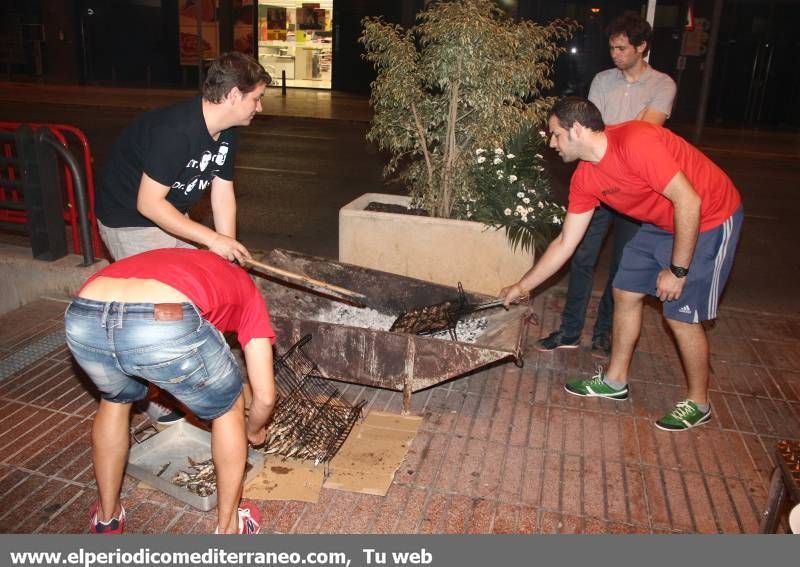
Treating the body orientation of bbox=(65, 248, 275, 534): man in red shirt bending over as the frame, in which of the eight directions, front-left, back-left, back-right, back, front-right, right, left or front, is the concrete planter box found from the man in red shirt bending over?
front

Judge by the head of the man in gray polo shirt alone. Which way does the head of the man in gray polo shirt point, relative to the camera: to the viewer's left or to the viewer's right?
to the viewer's left

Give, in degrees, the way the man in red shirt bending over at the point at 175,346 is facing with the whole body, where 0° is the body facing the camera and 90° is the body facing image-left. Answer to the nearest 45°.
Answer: approximately 225°

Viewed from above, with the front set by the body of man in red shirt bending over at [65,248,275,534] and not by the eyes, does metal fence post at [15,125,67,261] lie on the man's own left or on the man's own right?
on the man's own left

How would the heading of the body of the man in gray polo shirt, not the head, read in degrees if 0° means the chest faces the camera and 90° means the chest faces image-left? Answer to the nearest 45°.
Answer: approximately 45°

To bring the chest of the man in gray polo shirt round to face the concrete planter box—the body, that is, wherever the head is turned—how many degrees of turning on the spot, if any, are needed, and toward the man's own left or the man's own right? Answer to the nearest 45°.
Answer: approximately 45° to the man's own right

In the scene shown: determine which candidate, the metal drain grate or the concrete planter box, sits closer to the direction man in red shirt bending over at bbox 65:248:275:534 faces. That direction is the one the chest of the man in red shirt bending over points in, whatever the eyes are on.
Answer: the concrete planter box

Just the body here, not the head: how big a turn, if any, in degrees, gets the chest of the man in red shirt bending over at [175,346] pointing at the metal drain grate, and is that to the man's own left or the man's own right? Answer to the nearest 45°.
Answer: approximately 45° to the man's own left

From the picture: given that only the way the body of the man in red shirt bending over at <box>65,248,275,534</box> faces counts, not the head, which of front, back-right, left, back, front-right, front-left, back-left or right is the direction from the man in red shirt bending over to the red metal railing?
front-left

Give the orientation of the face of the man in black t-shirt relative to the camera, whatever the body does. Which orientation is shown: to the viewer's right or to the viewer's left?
to the viewer's right

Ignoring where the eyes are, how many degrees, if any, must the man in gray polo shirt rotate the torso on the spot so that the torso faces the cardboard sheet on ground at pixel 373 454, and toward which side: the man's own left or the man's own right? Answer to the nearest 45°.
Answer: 0° — they already face it

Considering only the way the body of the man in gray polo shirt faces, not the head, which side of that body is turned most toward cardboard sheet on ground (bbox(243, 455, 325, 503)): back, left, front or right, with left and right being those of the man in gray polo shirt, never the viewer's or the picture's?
front

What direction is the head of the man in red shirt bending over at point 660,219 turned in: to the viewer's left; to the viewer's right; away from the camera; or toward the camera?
to the viewer's left
